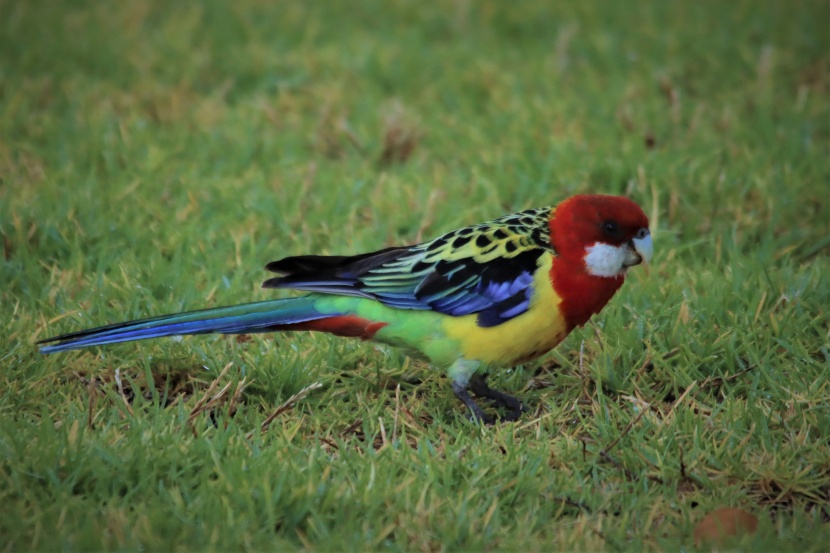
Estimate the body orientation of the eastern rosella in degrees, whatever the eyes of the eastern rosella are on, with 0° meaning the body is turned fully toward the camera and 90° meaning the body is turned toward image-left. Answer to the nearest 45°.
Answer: approximately 270°
